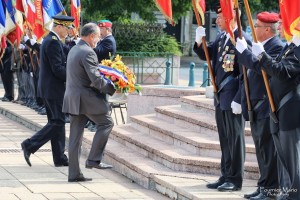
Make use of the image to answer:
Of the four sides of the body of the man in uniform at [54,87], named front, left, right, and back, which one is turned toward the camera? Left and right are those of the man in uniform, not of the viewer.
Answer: right

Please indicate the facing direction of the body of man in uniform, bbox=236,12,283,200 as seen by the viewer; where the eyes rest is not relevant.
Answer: to the viewer's left

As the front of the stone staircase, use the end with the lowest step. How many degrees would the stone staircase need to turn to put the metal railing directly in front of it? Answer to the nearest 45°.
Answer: approximately 135° to its right

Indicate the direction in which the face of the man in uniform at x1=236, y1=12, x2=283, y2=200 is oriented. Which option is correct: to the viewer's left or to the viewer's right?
to the viewer's left
